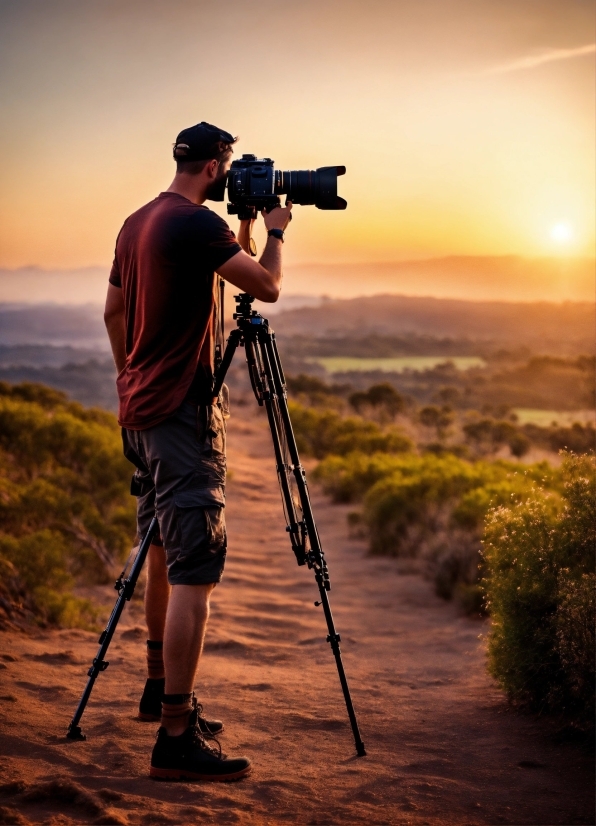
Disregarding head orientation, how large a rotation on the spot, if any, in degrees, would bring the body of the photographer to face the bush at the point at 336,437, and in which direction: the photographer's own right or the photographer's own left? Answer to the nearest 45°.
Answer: approximately 45° to the photographer's own left

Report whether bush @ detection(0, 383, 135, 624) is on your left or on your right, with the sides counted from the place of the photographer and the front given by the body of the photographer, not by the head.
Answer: on your left

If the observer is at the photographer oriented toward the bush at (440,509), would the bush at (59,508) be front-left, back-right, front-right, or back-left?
front-left

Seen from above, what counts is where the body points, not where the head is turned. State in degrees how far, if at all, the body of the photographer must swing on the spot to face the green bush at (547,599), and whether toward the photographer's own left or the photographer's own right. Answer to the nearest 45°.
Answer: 0° — they already face it

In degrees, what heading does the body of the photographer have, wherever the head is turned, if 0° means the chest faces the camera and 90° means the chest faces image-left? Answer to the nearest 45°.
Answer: approximately 225°

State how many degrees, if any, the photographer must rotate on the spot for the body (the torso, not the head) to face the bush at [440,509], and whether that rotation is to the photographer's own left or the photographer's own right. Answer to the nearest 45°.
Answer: approximately 45° to the photographer's own left

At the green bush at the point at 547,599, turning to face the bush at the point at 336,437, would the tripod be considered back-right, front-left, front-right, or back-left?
back-left
